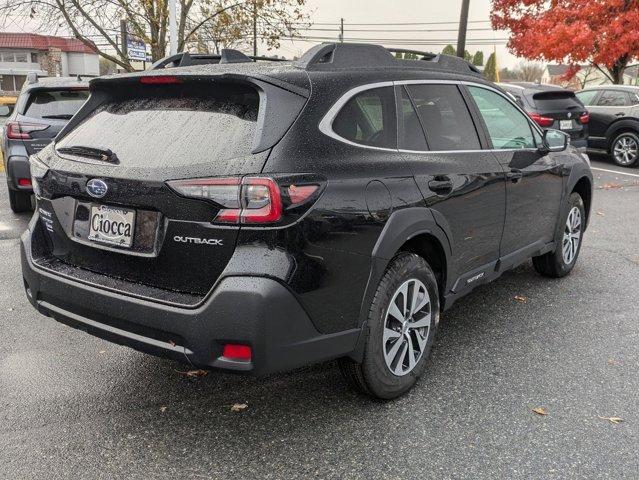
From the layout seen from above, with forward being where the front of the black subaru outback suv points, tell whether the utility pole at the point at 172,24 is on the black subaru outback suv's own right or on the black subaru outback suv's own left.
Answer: on the black subaru outback suv's own left

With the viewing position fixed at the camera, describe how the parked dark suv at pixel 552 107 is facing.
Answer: facing away from the viewer and to the left of the viewer

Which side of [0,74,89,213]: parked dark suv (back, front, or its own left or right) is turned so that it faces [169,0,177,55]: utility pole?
front

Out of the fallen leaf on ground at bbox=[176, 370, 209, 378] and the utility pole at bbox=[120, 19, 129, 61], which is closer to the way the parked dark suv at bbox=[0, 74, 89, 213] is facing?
the utility pole

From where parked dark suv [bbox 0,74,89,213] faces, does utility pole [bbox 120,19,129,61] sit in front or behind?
in front

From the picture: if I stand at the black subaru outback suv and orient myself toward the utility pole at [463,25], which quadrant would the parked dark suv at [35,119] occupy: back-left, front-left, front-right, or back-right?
front-left

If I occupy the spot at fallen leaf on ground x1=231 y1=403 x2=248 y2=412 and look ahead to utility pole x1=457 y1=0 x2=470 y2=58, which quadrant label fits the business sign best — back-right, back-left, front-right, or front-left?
front-left

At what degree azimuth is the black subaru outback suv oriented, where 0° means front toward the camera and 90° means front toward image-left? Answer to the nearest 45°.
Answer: approximately 225°

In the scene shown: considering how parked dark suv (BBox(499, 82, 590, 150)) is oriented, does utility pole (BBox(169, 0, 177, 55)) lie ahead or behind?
ahead

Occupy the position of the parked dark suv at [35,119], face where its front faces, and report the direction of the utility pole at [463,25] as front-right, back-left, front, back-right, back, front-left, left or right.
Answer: front-right

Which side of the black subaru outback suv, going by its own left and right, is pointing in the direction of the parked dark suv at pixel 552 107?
front

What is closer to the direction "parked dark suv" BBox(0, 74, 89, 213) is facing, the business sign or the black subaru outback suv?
the business sign

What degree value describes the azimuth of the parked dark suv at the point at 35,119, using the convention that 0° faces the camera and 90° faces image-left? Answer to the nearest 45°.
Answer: approximately 180°

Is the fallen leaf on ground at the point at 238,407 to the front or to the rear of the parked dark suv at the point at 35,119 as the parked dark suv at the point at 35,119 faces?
to the rear

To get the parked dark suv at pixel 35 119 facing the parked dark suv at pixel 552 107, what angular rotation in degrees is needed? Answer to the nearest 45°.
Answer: approximately 90° to its right
